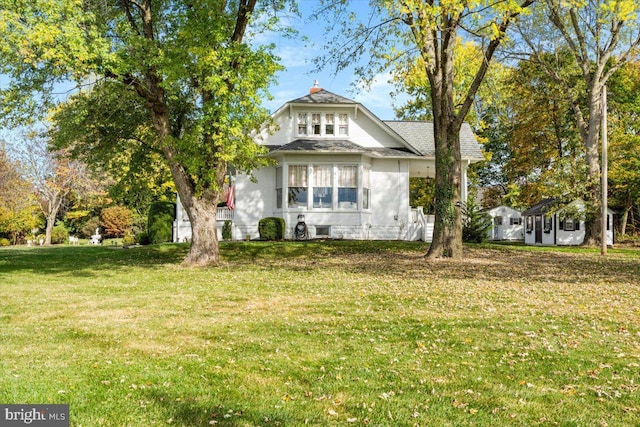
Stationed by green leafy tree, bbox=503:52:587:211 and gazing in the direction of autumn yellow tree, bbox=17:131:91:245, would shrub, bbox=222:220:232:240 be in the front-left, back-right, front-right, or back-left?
front-left

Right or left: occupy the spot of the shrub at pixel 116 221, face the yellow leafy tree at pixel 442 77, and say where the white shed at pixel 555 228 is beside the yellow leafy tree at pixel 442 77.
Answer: left

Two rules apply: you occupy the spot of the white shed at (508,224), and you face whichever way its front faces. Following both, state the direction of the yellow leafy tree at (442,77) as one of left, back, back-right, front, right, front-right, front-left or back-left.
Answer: front

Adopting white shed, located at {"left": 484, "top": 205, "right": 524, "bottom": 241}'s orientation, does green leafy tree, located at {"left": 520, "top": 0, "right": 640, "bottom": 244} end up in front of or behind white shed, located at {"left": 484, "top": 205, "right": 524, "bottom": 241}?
in front

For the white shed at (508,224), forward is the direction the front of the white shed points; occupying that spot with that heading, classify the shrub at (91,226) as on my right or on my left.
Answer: on my right

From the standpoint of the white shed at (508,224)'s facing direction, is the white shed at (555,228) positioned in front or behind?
in front

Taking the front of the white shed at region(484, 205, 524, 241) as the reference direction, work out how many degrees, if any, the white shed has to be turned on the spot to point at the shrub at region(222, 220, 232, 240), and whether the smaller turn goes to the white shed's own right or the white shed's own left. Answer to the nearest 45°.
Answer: approximately 45° to the white shed's own right

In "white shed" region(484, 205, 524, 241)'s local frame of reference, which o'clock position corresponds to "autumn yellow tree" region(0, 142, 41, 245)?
The autumn yellow tree is roughly at 2 o'clock from the white shed.

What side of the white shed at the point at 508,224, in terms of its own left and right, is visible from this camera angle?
front
